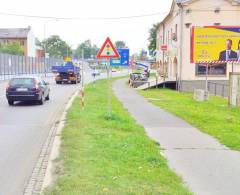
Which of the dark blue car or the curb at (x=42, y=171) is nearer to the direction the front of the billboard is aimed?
the curb

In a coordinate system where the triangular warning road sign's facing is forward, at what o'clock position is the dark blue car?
The dark blue car is roughly at 5 o'clock from the triangular warning road sign.

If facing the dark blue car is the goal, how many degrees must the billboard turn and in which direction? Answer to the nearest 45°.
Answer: approximately 45° to its right

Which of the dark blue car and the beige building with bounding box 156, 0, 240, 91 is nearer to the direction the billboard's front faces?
the dark blue car

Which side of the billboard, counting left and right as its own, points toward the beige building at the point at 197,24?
back

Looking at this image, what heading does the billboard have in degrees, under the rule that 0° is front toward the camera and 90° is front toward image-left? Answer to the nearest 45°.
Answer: approximately 0°

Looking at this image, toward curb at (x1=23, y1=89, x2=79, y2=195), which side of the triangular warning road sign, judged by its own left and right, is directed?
front
